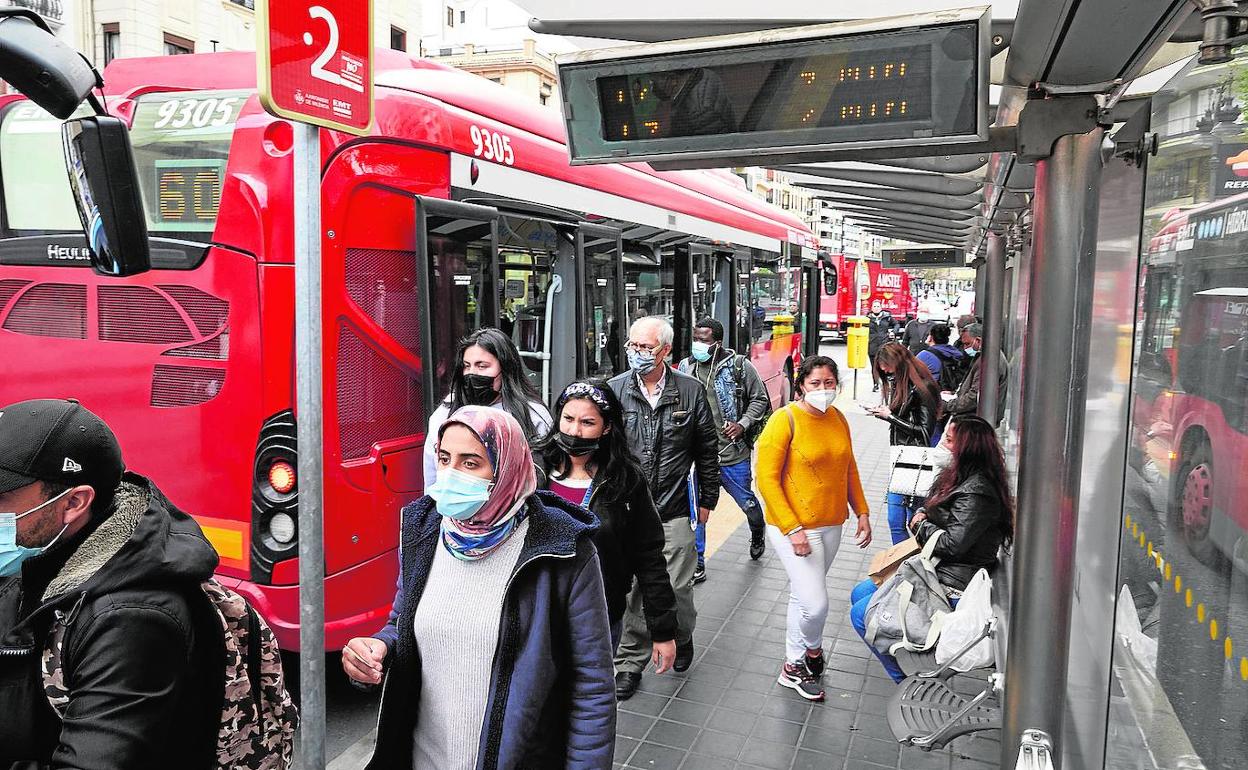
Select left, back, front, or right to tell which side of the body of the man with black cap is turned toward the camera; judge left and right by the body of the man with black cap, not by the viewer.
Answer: left

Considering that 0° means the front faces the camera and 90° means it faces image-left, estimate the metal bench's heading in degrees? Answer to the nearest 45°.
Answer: approximately 90°

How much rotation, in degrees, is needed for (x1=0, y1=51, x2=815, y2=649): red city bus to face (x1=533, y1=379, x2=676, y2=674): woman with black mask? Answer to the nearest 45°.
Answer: approximately 90° to its right

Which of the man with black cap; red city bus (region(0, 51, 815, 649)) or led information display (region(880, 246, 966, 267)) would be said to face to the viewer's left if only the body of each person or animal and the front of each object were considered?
the man with black cap

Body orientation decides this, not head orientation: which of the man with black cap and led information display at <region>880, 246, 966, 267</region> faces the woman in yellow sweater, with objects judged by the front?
the led information display

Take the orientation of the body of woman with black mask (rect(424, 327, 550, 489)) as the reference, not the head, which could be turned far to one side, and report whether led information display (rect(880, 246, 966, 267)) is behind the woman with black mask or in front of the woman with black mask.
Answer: behind

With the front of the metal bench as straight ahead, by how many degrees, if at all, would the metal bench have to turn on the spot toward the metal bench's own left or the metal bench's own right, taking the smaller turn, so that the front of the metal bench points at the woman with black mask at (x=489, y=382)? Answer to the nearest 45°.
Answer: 0° — it already faces them

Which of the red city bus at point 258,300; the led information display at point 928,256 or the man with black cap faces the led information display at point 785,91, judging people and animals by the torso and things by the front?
the led information display at point 928,256

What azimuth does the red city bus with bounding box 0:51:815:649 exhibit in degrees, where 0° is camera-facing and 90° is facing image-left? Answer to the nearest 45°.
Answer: approximately 225°
